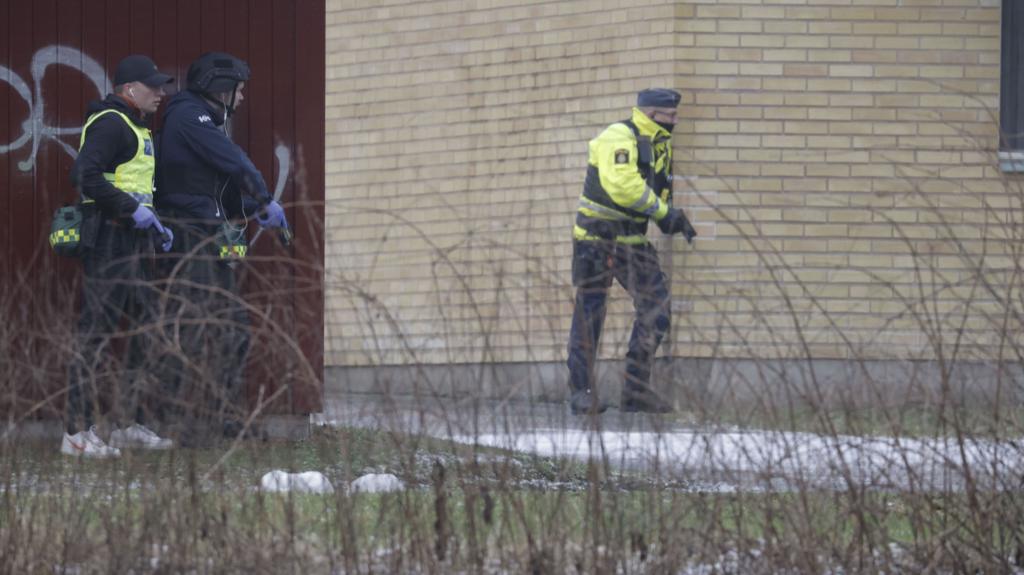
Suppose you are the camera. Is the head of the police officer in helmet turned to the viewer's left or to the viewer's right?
to the viewer's right

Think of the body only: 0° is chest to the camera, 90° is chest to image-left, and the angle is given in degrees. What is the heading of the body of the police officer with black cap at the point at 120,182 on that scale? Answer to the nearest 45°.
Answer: approximately 270°

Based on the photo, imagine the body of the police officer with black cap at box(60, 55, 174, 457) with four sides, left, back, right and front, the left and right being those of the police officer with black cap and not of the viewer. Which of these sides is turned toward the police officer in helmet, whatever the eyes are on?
front

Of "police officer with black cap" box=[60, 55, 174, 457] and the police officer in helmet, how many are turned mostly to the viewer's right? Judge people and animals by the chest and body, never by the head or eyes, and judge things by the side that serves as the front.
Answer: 2

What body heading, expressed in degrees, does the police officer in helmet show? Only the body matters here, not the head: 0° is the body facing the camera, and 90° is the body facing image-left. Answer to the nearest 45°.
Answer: approximately 270°

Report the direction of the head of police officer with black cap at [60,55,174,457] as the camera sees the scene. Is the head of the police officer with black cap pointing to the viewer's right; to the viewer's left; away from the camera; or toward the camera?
to the viewer's right
